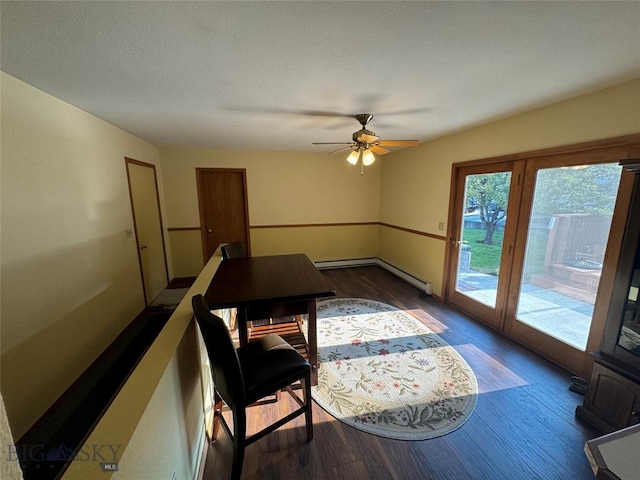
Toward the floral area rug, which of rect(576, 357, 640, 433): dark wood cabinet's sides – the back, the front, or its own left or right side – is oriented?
front

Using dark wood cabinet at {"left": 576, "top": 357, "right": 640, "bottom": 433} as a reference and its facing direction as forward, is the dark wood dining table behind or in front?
in front

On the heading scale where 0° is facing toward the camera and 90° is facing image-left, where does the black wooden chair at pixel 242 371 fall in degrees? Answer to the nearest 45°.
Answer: approximately 225°

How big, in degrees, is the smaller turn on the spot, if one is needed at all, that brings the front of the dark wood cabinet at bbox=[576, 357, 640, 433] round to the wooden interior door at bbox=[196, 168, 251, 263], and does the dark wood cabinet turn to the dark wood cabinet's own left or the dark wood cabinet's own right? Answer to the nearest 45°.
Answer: approximately 45° to the dark wood cabinet's own right

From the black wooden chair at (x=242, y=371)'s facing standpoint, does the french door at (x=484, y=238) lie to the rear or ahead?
ahead

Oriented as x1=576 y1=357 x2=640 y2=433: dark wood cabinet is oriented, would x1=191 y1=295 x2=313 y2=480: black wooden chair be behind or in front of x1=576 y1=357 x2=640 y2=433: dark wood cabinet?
in front

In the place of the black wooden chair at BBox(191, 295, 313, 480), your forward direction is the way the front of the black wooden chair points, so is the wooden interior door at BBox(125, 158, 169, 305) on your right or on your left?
on your left

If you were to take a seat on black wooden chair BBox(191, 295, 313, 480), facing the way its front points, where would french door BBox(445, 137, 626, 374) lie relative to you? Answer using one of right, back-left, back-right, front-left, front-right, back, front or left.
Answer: front-right

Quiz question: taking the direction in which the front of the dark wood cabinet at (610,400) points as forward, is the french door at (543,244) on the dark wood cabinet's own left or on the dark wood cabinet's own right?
on the dark wood cabinet's own right

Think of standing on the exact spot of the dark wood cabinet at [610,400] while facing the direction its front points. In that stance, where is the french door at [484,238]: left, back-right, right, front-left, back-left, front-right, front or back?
right

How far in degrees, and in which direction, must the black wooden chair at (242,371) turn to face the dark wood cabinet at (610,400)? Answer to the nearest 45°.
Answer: approximately 45° to its right
